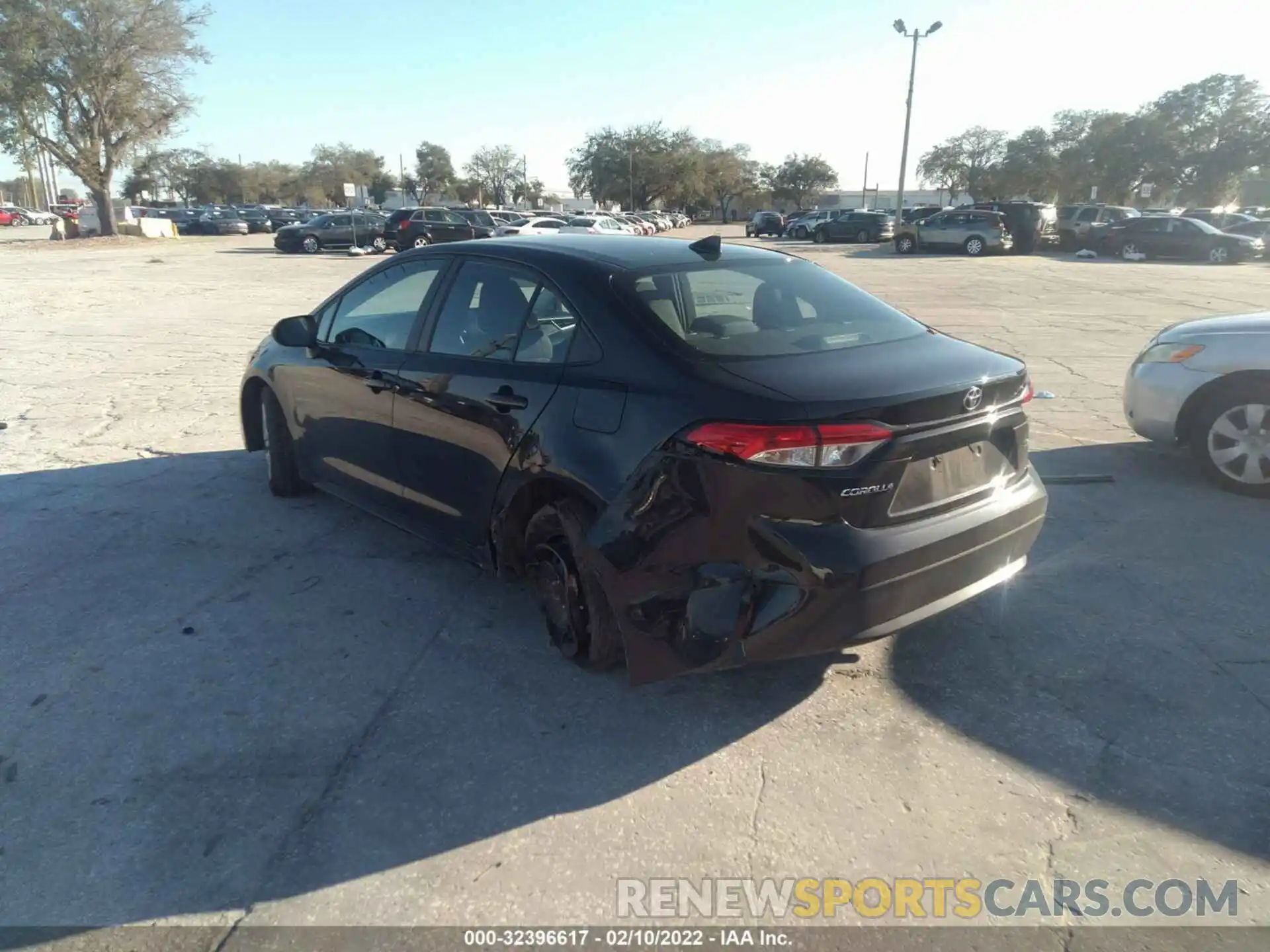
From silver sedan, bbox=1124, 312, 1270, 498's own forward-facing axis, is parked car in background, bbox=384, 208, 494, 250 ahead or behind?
ahead

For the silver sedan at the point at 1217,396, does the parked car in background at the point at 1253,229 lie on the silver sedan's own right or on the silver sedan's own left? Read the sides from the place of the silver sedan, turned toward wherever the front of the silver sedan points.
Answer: on the silver sedan's own right

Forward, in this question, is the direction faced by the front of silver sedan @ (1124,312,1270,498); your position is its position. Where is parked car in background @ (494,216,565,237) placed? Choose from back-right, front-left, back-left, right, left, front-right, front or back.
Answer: front-right

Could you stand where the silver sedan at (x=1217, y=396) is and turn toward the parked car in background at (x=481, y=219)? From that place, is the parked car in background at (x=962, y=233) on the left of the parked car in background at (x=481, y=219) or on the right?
right

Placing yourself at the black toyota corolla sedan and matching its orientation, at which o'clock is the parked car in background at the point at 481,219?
The parked car in background is roughly at 1 o'clock from the black toyota corolla sedan.

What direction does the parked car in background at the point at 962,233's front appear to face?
to the viewer's left

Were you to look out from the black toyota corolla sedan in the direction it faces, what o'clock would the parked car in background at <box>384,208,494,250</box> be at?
The parked car in background is roughly at 1 o'clock from the black toyota corolla sedan.

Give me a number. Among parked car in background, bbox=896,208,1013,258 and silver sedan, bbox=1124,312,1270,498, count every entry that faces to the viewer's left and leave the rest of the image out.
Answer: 2

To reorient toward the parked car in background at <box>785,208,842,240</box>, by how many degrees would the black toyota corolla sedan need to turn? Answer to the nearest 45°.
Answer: approximately 45° to its right

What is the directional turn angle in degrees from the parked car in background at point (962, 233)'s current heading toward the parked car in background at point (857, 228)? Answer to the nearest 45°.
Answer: approximately 45° to its right

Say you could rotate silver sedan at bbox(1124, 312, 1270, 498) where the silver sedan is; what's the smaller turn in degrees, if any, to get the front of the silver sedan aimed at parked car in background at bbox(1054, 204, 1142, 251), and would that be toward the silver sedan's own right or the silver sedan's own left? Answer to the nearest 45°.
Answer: approximately 90° to the silver sedan's own right

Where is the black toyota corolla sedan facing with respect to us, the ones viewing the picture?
facing away from the viewer and to the left of the viewer

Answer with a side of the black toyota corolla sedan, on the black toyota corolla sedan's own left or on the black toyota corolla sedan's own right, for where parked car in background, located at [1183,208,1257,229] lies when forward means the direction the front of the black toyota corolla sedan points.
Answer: on the black toyota corolla sedan's own right

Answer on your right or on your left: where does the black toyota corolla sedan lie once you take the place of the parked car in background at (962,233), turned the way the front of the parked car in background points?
on your left

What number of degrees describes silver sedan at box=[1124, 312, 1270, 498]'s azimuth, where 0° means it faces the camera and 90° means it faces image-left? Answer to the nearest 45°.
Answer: approximately 90°
